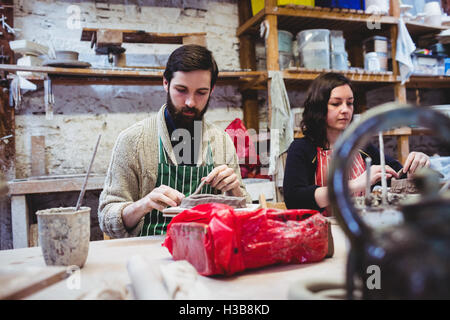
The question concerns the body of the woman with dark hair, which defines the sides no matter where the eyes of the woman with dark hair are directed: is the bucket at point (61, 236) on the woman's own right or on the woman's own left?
on the woman's own right

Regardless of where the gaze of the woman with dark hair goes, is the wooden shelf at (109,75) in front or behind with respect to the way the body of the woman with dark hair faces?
behind

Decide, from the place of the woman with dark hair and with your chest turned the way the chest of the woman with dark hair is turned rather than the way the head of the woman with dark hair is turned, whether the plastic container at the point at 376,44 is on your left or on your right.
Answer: on your left

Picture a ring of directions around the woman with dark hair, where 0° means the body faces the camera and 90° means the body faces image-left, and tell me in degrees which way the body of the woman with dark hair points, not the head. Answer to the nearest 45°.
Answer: approximately 315°

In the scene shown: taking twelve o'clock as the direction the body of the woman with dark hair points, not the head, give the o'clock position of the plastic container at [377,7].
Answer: The plastic container is roughly at 8 o'clock from the woman with dark hair.

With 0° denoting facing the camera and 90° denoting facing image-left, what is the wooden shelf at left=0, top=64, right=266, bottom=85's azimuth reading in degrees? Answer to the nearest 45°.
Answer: approximately 0°

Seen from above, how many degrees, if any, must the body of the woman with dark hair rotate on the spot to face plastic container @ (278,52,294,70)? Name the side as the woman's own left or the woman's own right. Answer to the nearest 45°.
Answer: approximately 135° to the woman's own left

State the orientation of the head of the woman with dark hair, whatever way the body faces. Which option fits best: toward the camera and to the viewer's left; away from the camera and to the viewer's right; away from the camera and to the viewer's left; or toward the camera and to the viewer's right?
toward the camera and to the viewer's right

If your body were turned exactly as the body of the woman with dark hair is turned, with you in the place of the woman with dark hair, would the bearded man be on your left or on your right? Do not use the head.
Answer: on your right
